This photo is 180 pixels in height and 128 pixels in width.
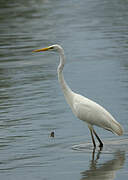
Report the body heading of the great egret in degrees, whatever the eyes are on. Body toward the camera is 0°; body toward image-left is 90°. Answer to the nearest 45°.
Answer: approximately 90°
